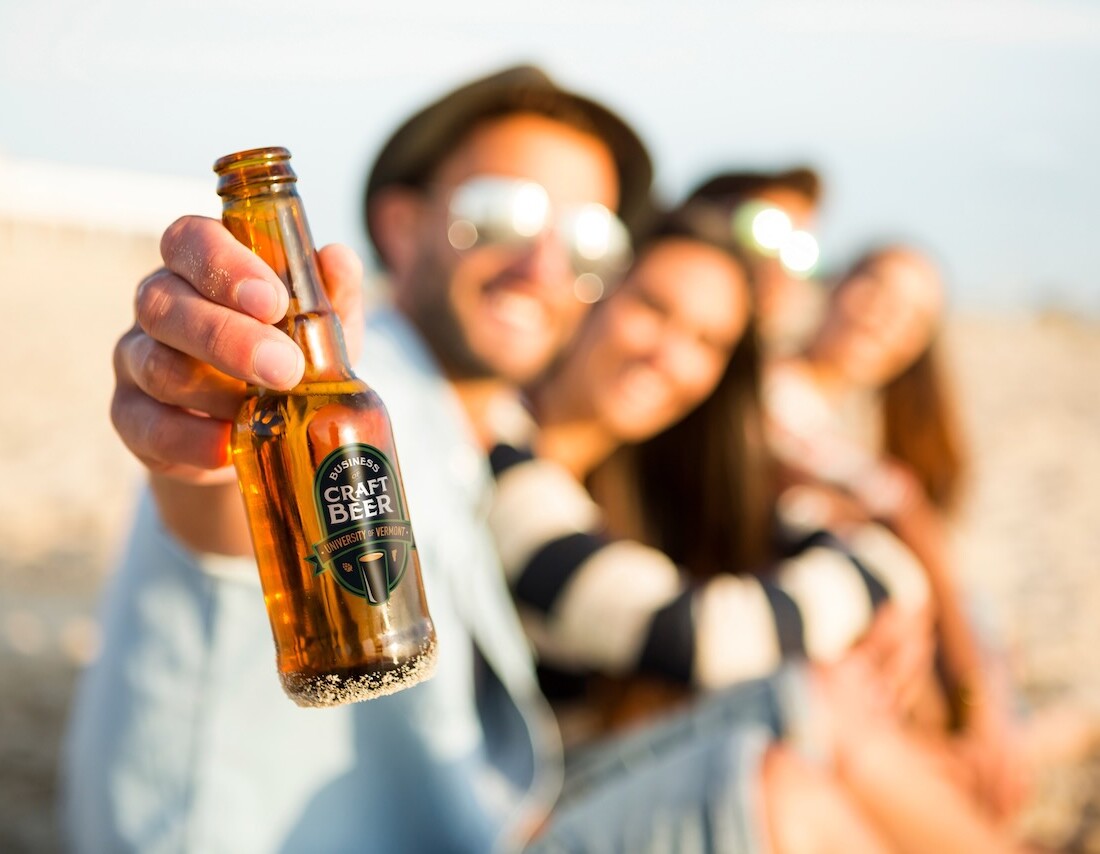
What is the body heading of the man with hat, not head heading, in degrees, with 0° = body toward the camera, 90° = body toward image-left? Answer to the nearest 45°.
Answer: approximately 315°

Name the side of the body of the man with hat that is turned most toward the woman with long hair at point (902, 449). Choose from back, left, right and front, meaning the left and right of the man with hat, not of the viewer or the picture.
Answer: left

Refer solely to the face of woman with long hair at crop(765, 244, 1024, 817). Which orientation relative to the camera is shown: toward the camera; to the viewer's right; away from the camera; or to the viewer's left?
toward the camera

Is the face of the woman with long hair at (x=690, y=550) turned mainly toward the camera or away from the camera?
toward the camera
